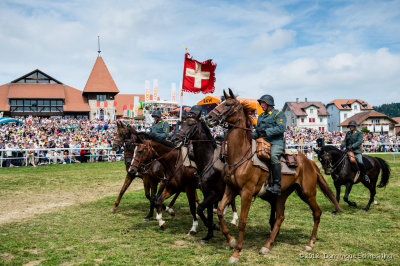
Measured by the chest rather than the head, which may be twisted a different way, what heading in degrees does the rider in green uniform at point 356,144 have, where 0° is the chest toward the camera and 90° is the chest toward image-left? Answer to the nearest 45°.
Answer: approximately 45°

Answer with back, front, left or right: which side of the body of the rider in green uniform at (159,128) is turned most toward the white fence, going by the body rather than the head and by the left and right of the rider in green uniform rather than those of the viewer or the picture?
right

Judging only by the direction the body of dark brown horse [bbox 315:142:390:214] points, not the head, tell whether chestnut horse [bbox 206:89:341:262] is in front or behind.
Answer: in front

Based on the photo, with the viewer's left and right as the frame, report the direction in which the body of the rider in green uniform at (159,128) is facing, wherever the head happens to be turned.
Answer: facing the viewer and to the left of the viewer

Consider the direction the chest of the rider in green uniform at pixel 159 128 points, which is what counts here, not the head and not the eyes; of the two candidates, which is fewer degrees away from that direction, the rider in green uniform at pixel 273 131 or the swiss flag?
the rider in green uniform

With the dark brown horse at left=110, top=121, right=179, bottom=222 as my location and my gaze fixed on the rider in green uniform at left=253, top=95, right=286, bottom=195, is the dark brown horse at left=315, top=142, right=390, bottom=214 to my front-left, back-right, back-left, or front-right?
front-left

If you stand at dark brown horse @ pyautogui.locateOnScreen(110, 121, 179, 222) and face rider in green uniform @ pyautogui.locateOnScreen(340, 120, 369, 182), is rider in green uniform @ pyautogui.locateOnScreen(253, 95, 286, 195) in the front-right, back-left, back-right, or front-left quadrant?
front-right

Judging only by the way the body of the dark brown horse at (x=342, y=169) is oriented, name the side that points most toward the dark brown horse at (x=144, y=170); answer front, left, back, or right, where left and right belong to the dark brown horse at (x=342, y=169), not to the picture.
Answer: front

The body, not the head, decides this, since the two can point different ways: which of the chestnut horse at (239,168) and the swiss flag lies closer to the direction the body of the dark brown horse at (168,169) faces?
the chestnut horse

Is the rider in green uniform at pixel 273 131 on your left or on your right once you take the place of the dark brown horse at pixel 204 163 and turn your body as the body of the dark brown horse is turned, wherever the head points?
on your left

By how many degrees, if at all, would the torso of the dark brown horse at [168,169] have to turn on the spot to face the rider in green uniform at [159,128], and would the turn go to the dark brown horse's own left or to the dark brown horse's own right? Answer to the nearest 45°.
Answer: approximately 135° to the dark brown horse's own right

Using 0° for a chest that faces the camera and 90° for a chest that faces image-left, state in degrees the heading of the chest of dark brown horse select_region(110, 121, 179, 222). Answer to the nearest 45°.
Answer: approximately 45°
